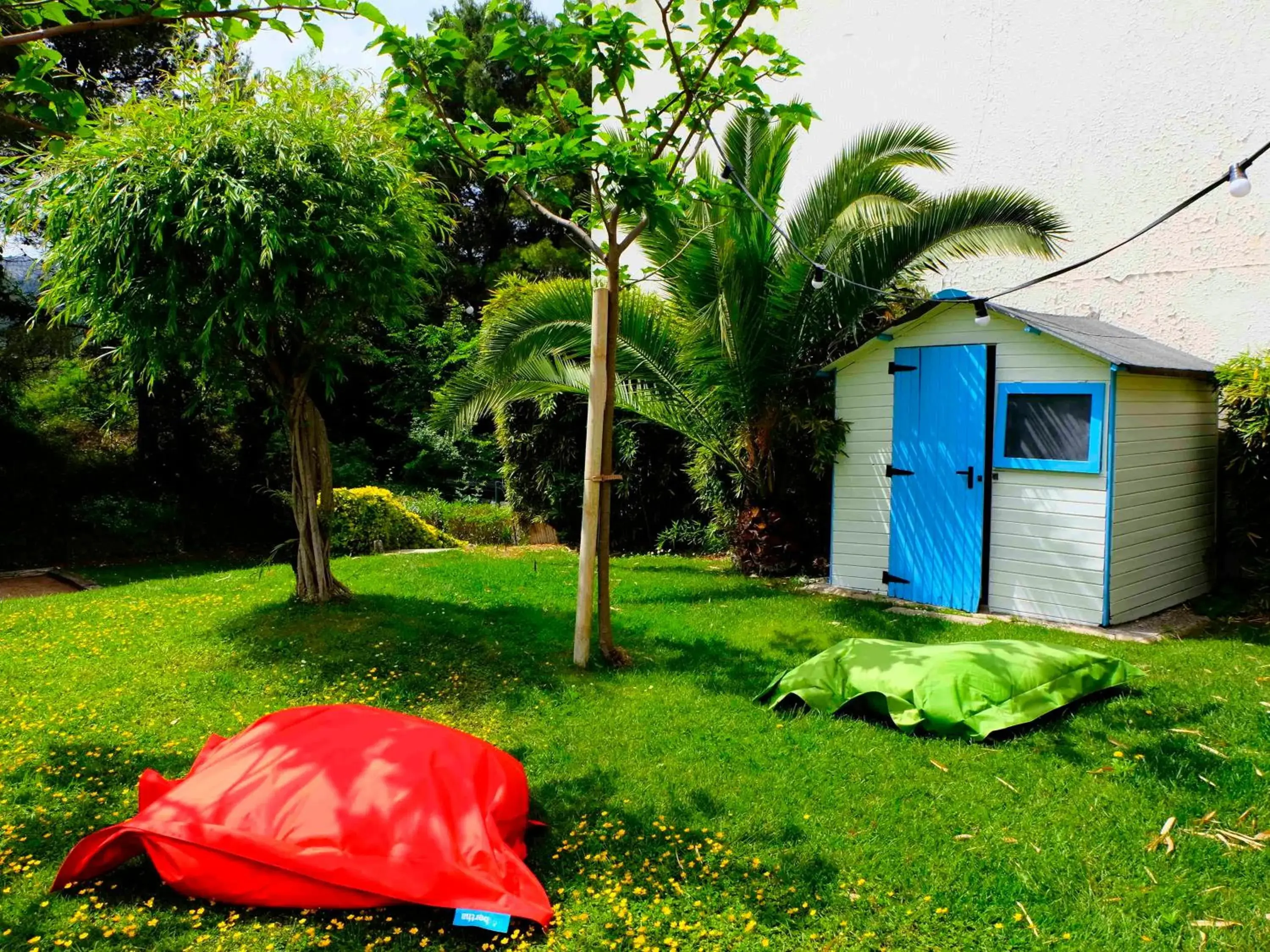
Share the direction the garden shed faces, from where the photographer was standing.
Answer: facing the viewer and to the left of the viewer

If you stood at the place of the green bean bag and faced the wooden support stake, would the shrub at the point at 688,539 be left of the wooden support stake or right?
right

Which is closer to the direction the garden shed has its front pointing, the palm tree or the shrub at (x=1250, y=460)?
the palm tree

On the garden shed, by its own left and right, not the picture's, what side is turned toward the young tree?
front

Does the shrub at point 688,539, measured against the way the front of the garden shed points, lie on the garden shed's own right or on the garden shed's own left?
on the garden shed's own right

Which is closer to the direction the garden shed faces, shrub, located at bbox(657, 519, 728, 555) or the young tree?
the young tree

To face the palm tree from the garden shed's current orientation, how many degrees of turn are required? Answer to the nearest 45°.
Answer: approximately 45° to its right

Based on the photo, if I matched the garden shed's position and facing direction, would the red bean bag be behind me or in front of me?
in front

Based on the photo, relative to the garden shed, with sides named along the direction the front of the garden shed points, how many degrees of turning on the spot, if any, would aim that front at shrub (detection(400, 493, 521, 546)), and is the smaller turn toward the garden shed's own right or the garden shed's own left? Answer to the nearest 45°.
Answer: approximately 90° to the garden shed's own right
